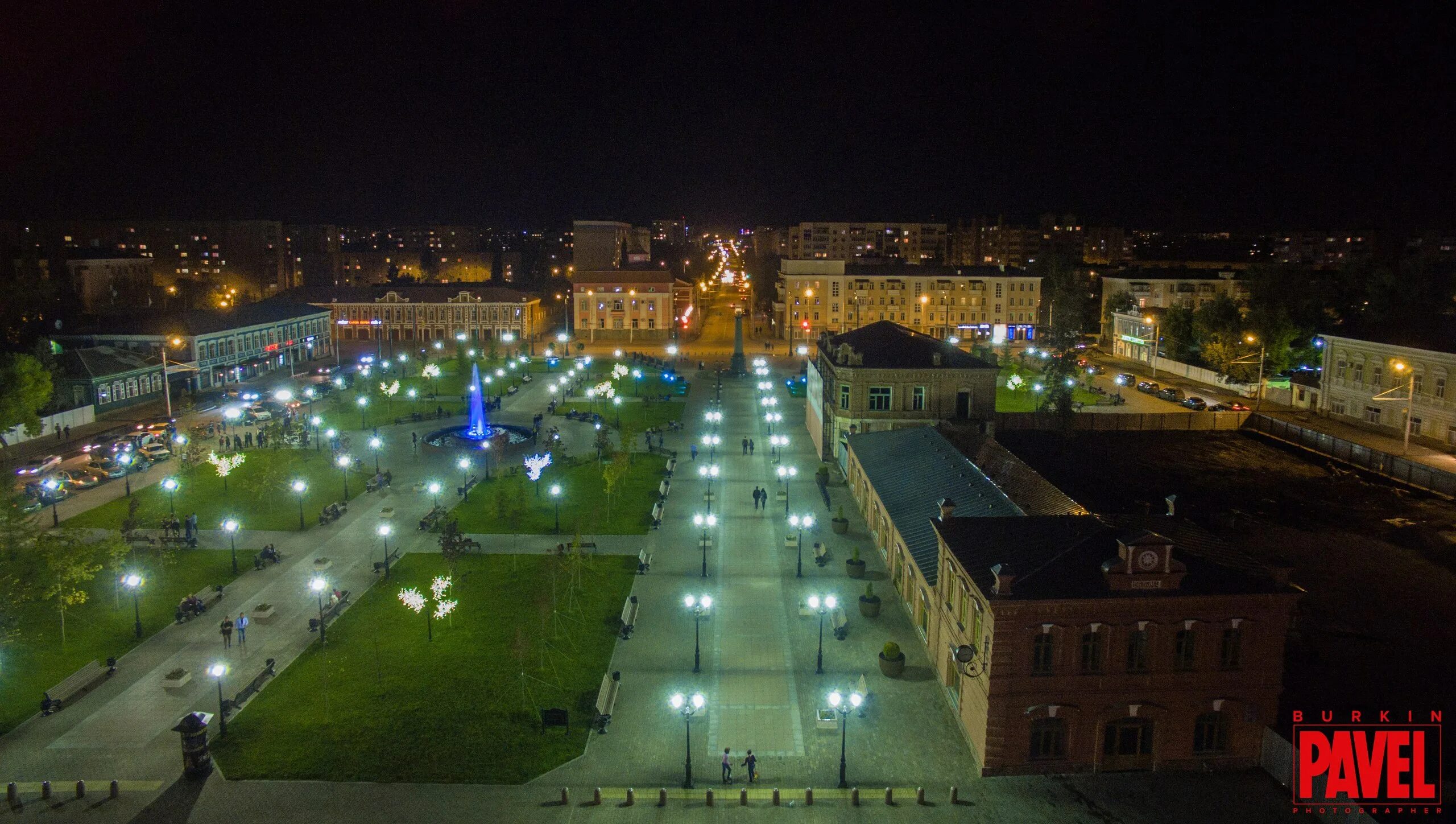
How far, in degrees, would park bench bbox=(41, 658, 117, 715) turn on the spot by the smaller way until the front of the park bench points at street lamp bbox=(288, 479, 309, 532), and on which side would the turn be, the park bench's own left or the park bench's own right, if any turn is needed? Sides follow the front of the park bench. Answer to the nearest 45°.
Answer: approximately 90° to the park bench's own left

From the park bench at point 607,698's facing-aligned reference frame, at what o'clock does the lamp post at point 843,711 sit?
The lamp post is roughly at 1 o'clock from the park bench.

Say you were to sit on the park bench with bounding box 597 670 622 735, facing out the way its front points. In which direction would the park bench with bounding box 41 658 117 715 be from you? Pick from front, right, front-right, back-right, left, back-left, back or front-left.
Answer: back

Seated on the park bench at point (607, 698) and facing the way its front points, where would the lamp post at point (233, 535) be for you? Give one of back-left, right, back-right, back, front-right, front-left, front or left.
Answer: back-left

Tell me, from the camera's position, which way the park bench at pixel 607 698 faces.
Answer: facing to the right of the viewer

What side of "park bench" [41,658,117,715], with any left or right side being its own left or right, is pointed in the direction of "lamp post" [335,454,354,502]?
left

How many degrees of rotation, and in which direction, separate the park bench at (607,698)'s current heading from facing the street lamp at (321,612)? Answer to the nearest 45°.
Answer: approximately 135° to its left

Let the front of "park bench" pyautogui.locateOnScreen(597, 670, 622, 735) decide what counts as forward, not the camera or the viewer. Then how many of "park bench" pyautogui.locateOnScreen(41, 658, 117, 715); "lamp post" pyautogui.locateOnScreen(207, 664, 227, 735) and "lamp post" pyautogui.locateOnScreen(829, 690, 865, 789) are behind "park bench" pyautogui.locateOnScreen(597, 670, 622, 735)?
2

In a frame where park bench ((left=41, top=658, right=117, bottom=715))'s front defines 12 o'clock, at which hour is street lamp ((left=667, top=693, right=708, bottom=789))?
The street lamp is roughly at 12 o'clock from the park bench.

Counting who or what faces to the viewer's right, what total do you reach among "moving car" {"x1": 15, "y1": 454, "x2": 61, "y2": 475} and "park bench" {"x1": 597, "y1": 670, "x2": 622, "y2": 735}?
1

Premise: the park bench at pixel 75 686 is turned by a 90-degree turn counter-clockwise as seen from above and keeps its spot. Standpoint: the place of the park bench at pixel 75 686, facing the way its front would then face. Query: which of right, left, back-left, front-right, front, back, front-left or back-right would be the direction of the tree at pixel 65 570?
front-left

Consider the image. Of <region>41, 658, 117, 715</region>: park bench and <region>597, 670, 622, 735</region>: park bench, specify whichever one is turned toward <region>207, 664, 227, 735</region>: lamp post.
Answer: <region>41, 658, 117, 715</region>: park bench

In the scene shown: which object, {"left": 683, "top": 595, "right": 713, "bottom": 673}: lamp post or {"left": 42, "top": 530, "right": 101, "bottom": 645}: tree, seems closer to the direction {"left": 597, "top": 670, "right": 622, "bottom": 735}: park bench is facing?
the lamp post
